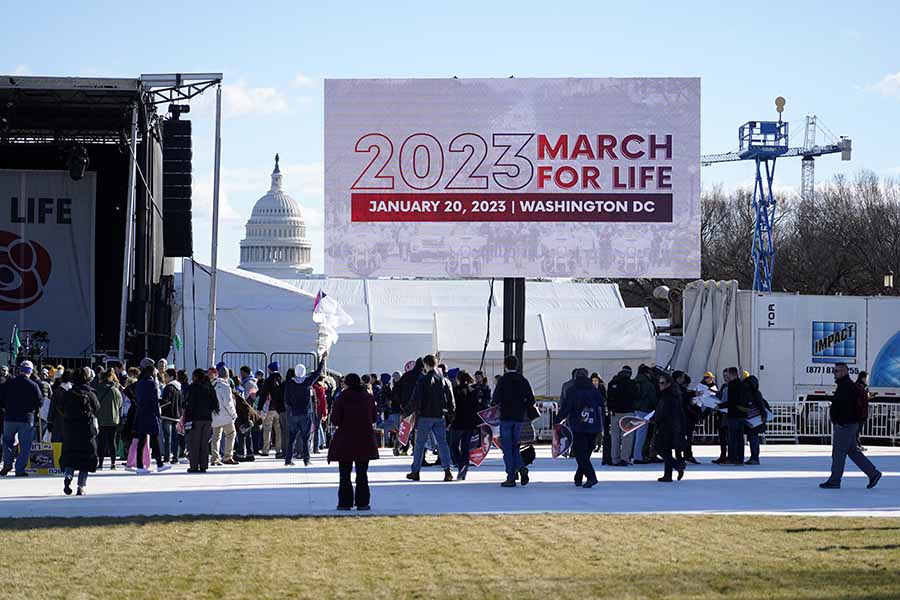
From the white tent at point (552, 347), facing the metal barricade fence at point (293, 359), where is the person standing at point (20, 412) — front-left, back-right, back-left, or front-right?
front-left

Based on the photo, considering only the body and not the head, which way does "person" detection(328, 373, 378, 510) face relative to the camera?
away from the camera

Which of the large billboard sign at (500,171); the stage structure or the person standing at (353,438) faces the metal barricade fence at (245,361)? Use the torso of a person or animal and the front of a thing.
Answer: the person standing

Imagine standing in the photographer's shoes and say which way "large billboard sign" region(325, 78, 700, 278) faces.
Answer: facing the viewer

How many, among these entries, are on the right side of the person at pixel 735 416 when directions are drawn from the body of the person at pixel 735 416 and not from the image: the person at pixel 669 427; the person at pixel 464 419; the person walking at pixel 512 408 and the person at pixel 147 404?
0

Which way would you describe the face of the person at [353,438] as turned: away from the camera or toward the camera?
away from the camera

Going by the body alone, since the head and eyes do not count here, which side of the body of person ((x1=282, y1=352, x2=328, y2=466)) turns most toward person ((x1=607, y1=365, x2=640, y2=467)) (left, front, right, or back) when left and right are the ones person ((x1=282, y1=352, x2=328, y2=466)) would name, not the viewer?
right

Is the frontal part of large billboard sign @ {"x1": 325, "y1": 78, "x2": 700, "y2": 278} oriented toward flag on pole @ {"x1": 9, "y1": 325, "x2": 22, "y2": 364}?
no

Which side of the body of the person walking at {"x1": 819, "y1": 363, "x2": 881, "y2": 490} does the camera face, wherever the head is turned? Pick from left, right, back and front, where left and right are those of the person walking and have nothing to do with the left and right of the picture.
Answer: left

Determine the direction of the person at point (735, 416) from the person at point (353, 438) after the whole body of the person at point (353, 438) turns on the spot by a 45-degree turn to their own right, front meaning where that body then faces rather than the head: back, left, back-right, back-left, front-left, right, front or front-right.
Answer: front

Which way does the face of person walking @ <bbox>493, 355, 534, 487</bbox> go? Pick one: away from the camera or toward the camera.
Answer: away from the camera

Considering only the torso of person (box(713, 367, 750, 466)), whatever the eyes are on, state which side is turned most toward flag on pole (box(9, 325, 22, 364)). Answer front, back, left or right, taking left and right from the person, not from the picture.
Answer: front

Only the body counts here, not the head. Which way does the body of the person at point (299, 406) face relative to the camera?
away from the camera
